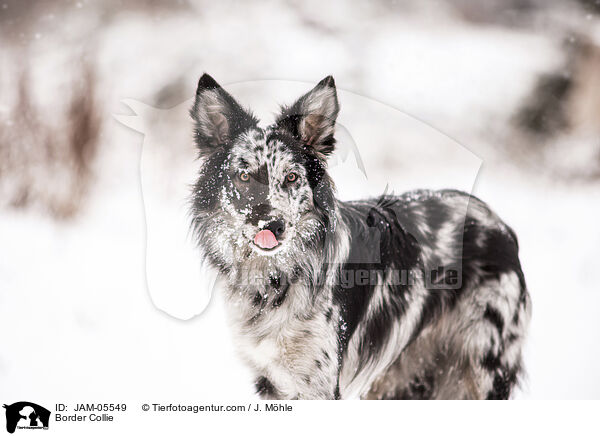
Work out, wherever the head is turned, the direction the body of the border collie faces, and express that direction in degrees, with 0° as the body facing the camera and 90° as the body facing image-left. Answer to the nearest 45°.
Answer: approximately 45°
